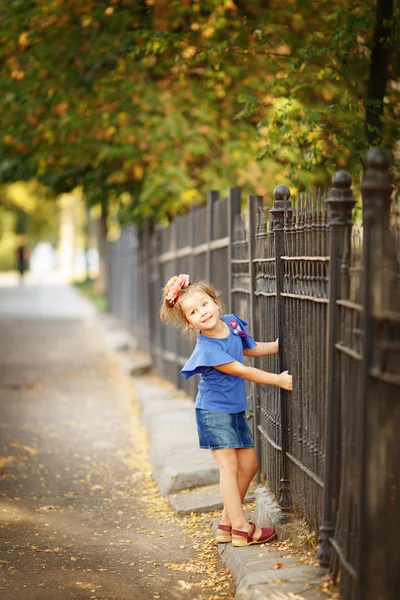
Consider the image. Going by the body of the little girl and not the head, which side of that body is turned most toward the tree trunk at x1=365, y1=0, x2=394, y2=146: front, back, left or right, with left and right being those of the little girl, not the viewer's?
left

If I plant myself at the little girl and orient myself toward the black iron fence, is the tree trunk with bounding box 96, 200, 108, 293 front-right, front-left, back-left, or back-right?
back-left

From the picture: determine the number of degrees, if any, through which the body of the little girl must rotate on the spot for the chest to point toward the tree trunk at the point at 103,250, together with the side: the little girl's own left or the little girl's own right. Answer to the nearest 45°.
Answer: approximately 135° to the little girl's own left

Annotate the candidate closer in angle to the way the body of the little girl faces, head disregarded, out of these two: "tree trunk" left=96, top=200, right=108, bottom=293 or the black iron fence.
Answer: the black iron fence

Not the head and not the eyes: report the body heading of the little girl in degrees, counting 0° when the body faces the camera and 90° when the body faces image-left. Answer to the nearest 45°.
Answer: approximately 315°

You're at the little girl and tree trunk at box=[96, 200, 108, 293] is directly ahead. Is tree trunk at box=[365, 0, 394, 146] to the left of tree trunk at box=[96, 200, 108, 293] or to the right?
right

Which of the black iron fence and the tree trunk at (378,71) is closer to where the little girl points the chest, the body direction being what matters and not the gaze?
the black iron fence
